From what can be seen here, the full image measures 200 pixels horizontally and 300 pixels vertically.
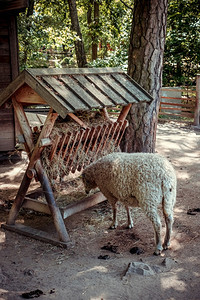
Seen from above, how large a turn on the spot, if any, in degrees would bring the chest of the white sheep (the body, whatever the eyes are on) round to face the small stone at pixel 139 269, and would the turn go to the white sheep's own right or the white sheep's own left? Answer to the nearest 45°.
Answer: approximately 135° to the white sheep's own left

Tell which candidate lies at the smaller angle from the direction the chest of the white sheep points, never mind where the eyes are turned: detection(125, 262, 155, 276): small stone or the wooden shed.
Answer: the wooden shed

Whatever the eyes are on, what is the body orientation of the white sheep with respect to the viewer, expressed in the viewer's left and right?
facing away from the viewer and to the left of the viewer

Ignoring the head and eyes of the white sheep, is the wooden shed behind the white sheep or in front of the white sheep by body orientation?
in front

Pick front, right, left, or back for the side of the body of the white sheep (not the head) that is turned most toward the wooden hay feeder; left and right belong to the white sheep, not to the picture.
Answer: front

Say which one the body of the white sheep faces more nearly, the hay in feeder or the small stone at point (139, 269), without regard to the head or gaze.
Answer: the hay in feeder

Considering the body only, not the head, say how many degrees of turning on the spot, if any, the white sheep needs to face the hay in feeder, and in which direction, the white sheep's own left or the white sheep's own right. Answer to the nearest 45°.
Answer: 0° — it already faces it
